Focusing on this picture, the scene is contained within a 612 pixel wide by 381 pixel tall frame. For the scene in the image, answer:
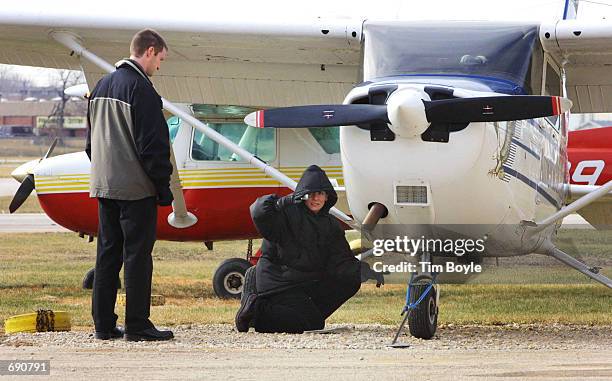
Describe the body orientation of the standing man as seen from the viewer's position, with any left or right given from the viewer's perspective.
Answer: facing away from the viewer and to the right of the viewer

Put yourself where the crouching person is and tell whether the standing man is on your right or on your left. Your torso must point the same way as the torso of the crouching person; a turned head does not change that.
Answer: on your right

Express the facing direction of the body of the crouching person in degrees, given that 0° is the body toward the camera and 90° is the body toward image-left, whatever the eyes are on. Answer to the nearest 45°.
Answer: approximately 315°

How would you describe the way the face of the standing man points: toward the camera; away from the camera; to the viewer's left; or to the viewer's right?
to the viewer's right

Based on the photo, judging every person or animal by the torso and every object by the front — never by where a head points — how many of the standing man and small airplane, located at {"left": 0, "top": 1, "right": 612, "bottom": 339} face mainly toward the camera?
1

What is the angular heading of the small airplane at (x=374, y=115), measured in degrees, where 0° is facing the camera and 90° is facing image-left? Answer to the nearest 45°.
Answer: approximately 0°

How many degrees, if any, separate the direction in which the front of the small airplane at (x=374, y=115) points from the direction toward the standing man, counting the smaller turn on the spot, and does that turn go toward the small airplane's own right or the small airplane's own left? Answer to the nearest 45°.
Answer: approximately 45° to the small airplane's own right

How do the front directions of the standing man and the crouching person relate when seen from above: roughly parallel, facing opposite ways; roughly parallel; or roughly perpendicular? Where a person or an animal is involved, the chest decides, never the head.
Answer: roughly perpendicular
